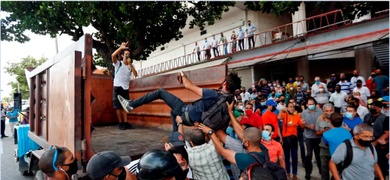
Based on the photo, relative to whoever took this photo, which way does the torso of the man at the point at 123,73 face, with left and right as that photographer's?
facing the viewer and to the right of the viewer

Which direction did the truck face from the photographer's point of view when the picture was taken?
facing away from the viewer and to the left of the viewer

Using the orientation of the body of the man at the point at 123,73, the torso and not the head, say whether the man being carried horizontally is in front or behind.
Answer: in front
